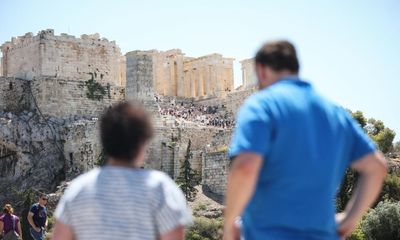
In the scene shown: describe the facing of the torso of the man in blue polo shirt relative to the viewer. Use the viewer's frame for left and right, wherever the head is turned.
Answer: facing away from the viewer and to the left of the viewer

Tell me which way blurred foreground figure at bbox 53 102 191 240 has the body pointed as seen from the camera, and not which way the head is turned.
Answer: away from the camera

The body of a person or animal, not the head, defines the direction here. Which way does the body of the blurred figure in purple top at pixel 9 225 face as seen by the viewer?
away from the camera

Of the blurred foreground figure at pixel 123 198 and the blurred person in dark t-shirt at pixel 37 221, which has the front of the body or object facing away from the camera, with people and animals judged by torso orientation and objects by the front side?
the blurred foreground figure at pixel 123 198

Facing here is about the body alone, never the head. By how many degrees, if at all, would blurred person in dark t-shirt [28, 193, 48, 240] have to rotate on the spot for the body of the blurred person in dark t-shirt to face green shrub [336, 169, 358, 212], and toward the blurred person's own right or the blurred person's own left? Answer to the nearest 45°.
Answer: approximately 90° to the blurred person's own left

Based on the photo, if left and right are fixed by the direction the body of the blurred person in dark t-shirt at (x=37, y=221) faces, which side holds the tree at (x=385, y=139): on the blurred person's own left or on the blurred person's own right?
on the blurred person's own left

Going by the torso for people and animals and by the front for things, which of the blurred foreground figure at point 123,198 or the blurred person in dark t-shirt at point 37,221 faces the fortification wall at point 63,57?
the blurred foreground figure at point 123,198

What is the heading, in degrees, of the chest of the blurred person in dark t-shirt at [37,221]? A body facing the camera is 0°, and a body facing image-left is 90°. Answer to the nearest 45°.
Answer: approximately 315°

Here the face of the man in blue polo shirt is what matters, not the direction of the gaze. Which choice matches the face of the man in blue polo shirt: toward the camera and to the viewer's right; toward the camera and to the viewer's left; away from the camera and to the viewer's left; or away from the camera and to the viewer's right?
away from the camera and to the viewer's left

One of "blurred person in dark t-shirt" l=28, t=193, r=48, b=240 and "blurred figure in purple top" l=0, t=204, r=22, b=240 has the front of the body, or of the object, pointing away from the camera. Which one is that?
"blurred figure in purple top" l=0, t=204, r=22, b=240
